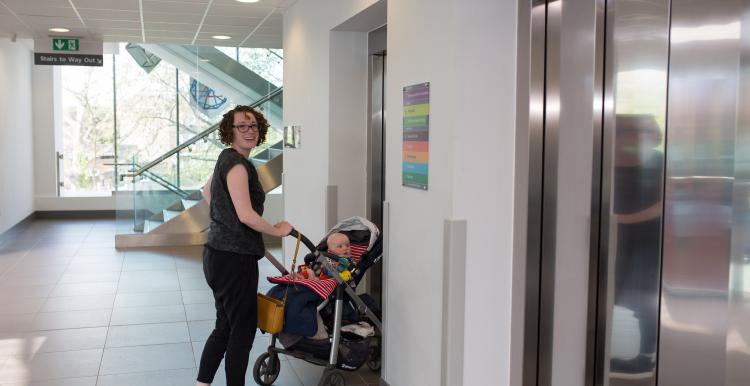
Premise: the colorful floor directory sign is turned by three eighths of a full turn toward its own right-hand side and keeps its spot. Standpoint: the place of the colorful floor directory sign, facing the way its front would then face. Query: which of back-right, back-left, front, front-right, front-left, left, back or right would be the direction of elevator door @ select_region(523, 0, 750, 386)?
back-right

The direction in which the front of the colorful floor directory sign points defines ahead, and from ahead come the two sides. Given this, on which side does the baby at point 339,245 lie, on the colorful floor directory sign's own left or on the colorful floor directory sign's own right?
on the colorful floor directory sign's own right

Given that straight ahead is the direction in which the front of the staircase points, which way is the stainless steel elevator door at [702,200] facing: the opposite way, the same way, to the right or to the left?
the same way

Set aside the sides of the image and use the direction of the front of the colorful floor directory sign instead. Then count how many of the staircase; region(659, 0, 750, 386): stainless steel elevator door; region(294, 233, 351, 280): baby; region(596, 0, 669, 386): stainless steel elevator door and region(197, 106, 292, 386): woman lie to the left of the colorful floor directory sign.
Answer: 2

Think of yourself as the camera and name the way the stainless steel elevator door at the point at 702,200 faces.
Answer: facing the viewer and to the left of the viewer

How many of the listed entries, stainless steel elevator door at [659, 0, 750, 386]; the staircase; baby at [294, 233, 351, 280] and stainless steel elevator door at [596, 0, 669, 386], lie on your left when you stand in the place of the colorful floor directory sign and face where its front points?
2

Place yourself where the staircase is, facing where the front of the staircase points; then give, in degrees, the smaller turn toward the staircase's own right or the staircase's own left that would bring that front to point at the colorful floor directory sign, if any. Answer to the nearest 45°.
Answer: approximately 90° to the staircase's own left

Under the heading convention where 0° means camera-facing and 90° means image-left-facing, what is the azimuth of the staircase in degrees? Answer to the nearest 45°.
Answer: approximately 90°

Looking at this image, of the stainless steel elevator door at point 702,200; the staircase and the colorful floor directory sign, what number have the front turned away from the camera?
0

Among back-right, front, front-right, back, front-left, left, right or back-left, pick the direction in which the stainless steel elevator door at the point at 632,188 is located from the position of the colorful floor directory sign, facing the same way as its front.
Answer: left

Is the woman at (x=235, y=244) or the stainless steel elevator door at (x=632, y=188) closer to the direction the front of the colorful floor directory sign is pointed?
the woman

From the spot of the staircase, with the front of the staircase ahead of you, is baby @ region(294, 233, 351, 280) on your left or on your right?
on your left
